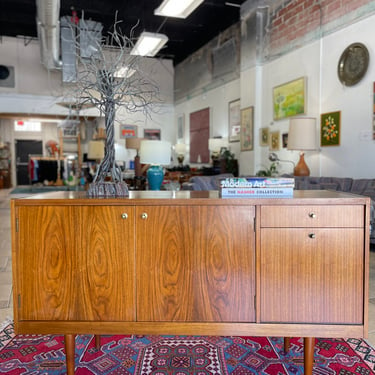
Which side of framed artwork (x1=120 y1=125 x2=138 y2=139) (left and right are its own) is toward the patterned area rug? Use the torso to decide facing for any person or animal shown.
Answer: front

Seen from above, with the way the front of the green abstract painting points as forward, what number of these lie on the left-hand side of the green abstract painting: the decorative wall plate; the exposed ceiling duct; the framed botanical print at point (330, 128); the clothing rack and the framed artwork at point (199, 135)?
2

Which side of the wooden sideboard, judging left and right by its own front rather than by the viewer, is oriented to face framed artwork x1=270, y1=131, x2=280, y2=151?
back

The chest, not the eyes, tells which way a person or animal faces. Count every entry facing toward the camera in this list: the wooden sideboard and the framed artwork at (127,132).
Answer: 2

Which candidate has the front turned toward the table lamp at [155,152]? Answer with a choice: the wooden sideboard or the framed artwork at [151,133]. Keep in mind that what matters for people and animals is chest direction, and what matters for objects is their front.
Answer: the framed artwork

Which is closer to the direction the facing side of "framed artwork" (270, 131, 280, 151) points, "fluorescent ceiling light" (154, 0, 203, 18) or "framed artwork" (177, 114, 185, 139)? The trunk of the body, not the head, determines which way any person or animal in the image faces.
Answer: the fluorescent ceiling light

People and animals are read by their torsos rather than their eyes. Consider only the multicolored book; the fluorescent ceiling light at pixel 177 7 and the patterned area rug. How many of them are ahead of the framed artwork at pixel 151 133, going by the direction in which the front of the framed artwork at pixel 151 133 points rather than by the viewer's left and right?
3

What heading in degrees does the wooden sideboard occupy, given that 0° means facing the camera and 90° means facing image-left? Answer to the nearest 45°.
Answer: approximately 0°

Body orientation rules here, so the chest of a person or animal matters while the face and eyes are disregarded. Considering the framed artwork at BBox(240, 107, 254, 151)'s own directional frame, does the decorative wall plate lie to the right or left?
on its left

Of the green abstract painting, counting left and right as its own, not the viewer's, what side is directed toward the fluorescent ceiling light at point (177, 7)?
front

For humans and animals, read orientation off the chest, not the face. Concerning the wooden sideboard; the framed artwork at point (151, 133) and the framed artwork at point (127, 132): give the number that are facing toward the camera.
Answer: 3

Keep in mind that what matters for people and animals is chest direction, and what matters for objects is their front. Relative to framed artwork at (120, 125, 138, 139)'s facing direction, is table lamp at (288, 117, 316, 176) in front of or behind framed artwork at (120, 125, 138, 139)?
in front

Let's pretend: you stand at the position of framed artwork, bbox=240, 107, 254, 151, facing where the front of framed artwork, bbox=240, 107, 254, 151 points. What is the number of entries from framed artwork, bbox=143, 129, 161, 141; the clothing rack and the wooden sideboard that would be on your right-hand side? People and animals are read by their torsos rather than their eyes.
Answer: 2
